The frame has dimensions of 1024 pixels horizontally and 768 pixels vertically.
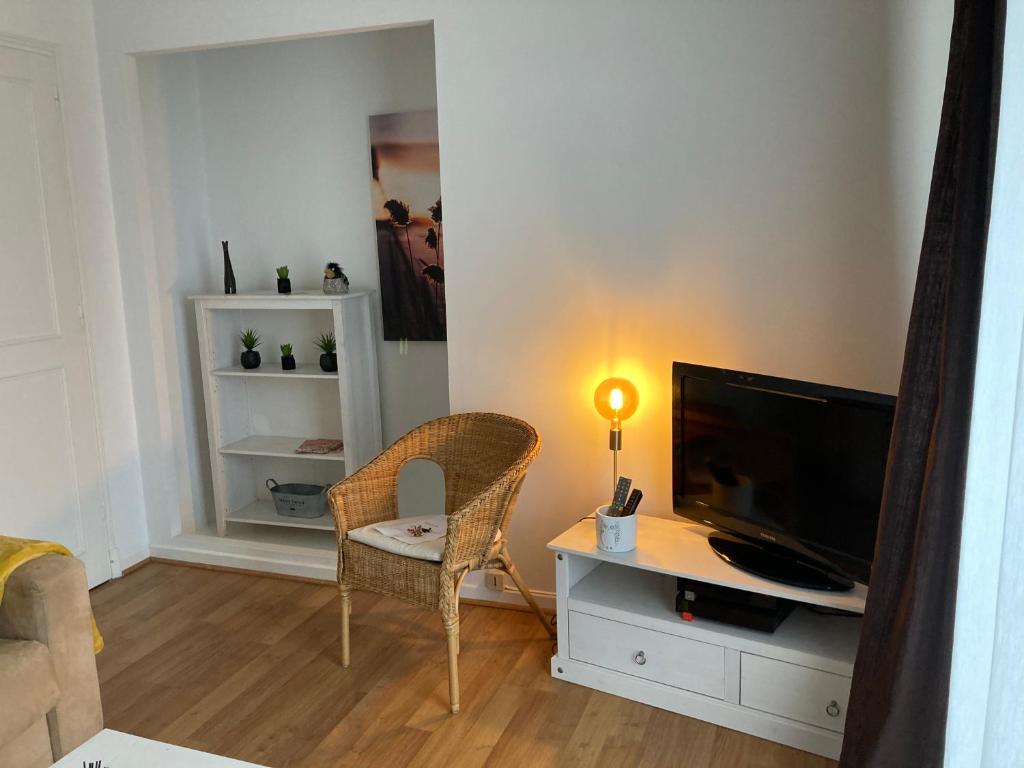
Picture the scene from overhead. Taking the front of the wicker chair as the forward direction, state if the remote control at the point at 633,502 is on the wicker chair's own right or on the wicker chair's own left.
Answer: on the wicker chair's own left

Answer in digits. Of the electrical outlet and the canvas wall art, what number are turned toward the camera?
2

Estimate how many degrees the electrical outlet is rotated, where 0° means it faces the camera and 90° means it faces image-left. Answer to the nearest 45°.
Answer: approximately 0°

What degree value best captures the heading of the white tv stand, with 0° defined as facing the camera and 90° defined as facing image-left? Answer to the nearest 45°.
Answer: approximately 45°

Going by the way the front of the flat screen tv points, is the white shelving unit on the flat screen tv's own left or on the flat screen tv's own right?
on the flat screen tv's own right

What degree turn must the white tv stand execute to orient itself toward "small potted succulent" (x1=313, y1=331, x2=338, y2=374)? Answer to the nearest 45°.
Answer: approximately 90° to its right

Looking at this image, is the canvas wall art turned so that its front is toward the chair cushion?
yes

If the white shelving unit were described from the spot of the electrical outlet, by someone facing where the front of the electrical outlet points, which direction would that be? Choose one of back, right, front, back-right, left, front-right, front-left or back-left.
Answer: back-right

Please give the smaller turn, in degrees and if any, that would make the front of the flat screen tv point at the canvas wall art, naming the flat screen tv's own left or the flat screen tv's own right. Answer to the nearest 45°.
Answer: approximately 90° to the flat screen tv's own right
